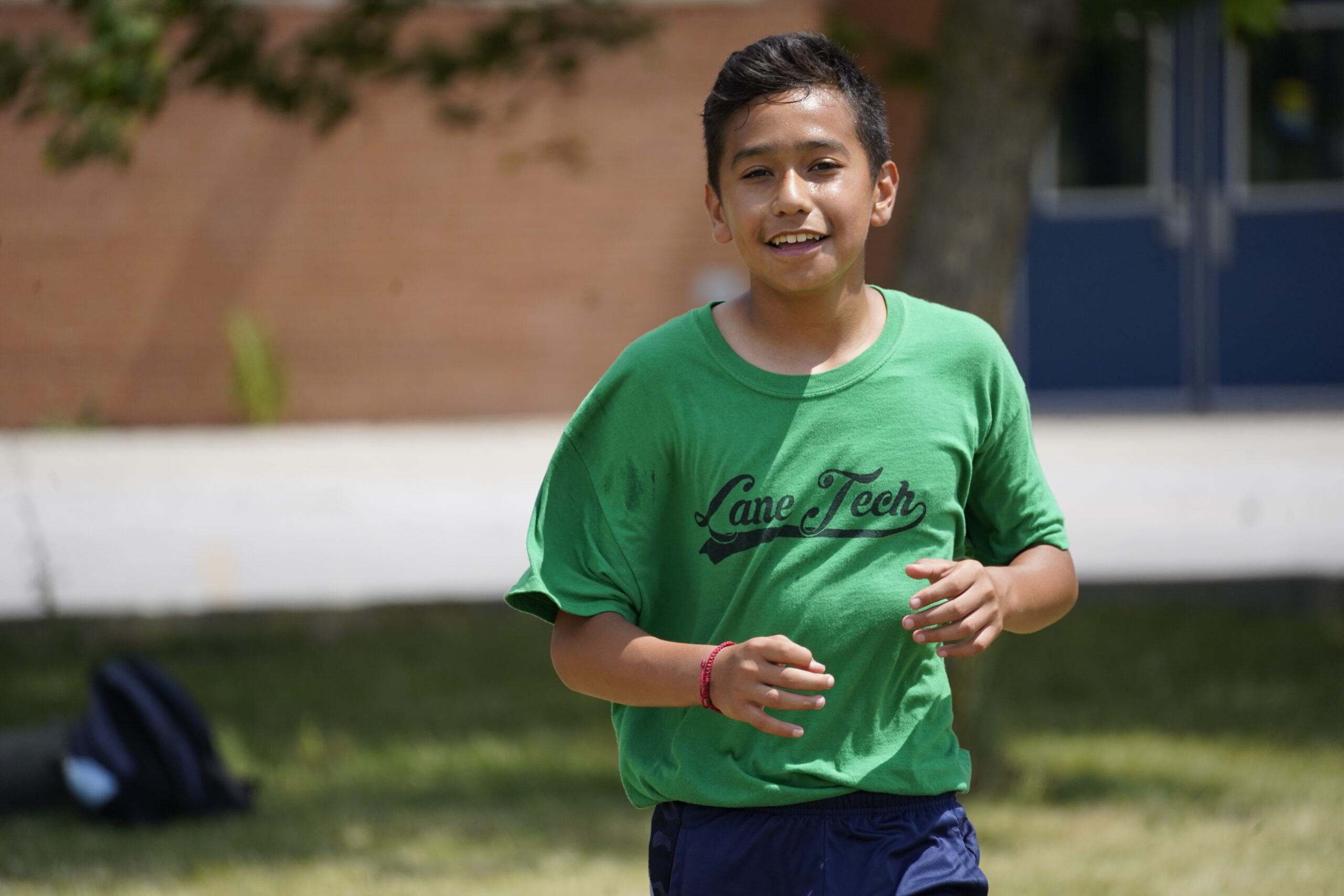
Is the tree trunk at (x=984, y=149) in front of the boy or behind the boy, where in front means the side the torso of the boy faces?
behind

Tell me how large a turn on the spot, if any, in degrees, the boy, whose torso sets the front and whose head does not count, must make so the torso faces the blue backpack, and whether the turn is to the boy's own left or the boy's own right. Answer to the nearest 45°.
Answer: approximately 135° to the boy's own right

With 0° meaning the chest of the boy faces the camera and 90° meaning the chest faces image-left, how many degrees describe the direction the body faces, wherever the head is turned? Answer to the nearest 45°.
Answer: approximately 0°

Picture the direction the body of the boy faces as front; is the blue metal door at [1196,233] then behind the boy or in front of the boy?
behind

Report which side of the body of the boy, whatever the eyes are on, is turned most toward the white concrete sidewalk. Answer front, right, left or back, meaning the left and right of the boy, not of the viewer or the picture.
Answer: back
